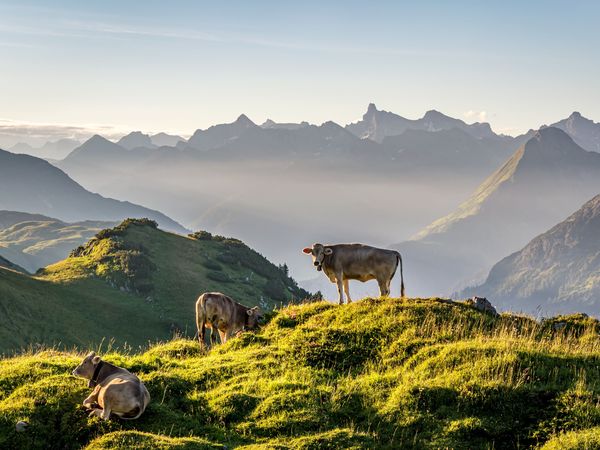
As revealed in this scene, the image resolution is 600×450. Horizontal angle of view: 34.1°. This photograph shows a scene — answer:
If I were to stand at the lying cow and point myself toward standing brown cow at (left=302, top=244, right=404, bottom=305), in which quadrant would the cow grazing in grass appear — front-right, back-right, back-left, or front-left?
front-left

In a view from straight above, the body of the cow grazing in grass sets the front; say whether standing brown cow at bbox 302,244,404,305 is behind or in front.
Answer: in front

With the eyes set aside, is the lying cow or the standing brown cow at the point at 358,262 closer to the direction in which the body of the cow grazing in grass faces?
the standing brown cow

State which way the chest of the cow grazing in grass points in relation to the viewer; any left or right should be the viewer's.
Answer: facing away from the viewer and to the right of the viewer

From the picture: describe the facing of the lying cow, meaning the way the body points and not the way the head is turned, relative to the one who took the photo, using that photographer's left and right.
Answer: facing away from the viewer and to the left of the viewer

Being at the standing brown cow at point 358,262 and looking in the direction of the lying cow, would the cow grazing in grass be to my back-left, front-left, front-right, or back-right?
front-right

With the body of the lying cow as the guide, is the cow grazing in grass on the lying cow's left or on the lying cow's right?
on the lying cow's right

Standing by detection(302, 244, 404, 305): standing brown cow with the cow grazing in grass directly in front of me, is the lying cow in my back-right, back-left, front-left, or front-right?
front-left

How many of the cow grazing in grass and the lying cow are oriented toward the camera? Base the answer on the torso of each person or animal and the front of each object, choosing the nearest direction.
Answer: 0

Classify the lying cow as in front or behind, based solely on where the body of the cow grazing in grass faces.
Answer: behind

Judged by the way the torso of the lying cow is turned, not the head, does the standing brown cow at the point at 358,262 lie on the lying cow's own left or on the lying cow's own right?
on the lying cow's own right
